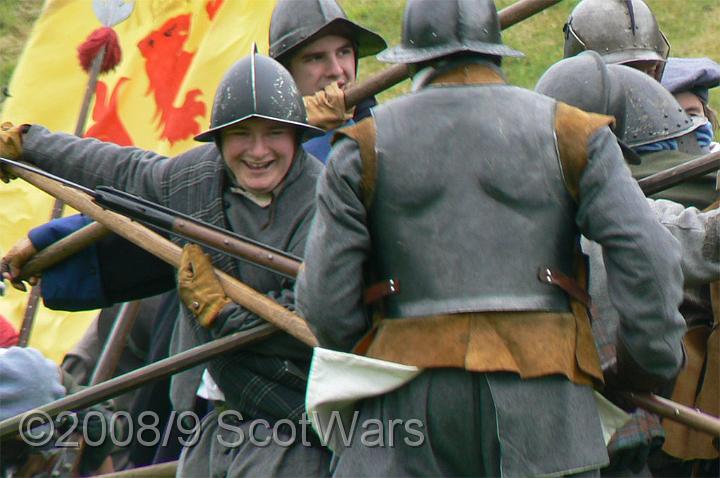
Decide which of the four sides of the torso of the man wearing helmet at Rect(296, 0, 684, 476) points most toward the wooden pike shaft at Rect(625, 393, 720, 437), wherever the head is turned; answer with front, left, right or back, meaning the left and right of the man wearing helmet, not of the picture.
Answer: right

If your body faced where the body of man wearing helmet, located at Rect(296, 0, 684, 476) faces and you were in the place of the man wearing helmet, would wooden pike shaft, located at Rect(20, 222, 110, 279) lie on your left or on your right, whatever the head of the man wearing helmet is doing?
on your left

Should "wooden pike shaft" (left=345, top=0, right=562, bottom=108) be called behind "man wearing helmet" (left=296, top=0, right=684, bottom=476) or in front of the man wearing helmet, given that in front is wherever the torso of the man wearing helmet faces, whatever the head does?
in front

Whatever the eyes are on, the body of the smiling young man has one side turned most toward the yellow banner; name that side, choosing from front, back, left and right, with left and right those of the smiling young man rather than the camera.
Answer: back

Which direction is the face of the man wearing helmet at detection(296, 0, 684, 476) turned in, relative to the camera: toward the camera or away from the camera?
away from the camera

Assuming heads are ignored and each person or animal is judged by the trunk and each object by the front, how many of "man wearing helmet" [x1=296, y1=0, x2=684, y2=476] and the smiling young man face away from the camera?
1

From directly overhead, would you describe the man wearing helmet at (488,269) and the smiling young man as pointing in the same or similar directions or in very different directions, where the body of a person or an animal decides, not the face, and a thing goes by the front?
very different directions

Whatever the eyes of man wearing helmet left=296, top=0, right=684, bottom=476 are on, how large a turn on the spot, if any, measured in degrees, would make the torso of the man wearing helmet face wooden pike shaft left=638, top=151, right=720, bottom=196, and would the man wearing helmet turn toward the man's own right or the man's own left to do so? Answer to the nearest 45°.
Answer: approximately 45° to the man's own right

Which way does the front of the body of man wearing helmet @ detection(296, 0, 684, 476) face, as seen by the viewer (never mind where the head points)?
away from the camera
